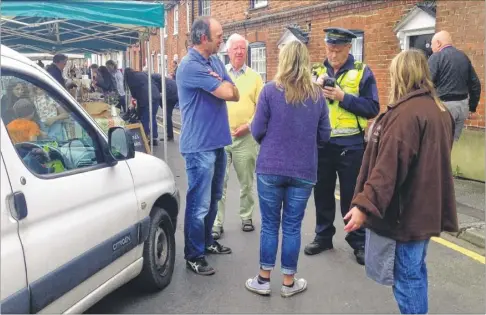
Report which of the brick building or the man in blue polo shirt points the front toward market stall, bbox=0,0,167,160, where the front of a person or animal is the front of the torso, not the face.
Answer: the brick building

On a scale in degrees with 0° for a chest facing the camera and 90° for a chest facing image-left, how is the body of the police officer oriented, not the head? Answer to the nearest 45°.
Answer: approximately 45°

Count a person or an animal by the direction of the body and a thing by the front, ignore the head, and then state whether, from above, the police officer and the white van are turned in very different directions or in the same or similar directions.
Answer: very different directions

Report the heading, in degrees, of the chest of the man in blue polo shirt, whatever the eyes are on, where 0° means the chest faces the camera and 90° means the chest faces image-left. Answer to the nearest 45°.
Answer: approximately 270°

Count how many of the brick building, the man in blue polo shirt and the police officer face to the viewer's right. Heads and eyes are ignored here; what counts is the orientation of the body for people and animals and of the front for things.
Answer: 1

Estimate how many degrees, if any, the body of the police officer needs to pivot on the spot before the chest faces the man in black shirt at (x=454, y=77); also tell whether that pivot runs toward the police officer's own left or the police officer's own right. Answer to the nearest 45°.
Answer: approximately 180°

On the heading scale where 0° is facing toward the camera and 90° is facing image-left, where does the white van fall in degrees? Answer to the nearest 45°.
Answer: approximately 225°

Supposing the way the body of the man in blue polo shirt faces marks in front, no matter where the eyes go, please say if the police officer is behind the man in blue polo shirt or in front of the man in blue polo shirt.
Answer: in front

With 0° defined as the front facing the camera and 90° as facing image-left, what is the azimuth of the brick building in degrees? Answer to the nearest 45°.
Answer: approximately 45°

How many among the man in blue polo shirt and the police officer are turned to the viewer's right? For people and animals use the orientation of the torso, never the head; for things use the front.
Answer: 1

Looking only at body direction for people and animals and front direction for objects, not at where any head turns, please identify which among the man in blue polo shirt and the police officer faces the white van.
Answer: the police officer

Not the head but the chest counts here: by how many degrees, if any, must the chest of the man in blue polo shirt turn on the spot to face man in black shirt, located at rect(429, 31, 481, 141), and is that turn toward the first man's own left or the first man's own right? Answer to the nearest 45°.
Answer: approximately 45° to the first man's own left

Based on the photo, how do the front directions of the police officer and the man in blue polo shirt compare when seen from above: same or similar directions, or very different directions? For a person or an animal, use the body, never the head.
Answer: very different directions
